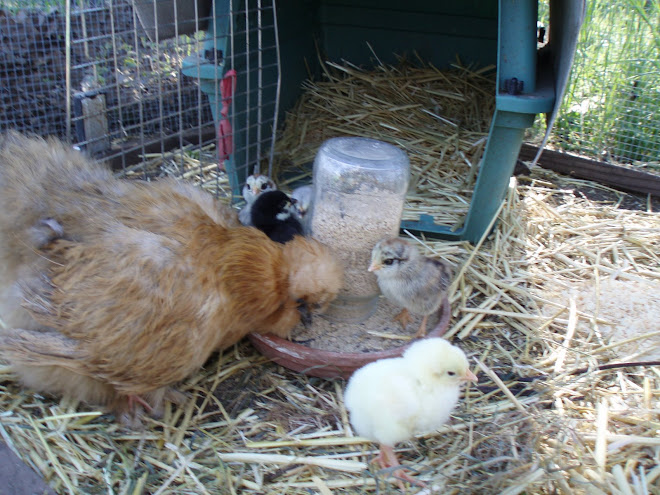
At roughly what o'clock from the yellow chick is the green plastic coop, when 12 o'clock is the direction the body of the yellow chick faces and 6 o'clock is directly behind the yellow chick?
The green plastic coop is roughly at 9 o'clock from the yellow chick.

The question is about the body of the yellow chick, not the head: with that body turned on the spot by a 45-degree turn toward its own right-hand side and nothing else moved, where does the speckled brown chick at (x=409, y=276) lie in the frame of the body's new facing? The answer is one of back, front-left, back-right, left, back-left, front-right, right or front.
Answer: back-left

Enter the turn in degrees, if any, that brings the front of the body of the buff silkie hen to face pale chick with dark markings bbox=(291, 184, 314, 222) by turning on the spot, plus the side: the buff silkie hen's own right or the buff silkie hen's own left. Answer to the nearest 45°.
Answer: approximately 45° to the buff silkie hen's own left

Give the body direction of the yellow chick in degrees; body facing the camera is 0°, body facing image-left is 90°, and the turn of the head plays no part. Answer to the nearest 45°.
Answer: approximately 270°

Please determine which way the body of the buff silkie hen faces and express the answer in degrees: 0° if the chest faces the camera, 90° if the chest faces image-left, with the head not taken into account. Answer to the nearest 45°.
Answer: approximately 270°

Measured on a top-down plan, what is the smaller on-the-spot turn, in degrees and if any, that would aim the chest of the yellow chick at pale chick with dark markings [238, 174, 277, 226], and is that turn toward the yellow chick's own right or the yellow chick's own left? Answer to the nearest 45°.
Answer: approximately 135° to the yellow chick's own left

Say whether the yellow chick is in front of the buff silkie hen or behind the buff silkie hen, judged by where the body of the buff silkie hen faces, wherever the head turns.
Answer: in front

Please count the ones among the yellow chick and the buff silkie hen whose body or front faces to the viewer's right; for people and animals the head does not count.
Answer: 2

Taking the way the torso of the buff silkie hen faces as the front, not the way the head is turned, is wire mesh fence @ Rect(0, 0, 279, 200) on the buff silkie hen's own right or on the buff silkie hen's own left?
on the buff silkie hen's own left

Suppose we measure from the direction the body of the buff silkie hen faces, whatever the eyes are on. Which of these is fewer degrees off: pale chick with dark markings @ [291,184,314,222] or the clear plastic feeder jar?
the clear plastic feeder jar
